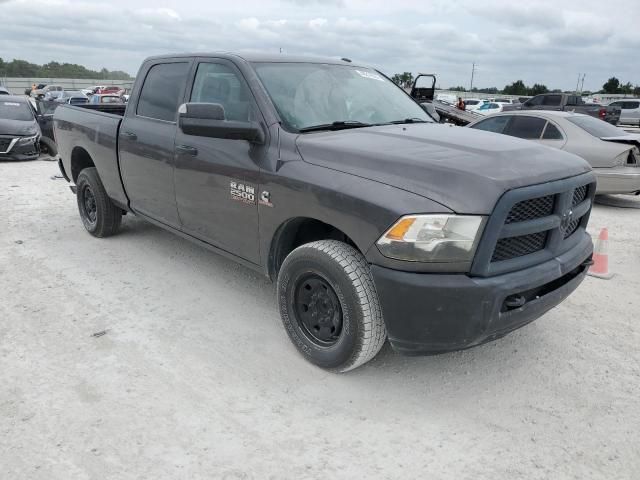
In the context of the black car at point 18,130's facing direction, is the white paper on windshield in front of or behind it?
in front

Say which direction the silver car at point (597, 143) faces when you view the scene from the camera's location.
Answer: facing away from the viewer and to the left of the viewer

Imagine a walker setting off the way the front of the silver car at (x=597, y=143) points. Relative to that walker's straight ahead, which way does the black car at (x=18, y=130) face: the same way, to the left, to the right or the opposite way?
the opposite way

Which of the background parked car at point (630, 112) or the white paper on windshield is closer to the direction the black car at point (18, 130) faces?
the white paper on windshield

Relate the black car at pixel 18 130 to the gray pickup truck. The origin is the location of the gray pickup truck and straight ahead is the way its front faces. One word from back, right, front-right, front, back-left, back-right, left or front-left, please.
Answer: back

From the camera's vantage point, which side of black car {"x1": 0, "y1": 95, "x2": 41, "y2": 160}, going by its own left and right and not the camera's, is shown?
front

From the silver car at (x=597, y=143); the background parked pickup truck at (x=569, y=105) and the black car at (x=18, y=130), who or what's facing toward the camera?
the black car

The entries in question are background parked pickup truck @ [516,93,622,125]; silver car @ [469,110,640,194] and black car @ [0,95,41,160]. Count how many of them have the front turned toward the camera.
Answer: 1

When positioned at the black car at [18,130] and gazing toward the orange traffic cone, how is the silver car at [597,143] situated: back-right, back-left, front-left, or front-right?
front-left

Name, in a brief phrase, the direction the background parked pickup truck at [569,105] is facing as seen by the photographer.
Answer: facing away from the viewer and to the left of the viewer

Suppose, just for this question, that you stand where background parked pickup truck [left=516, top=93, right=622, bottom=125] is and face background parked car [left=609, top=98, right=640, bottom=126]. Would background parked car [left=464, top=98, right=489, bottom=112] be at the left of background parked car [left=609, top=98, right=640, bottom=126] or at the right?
left

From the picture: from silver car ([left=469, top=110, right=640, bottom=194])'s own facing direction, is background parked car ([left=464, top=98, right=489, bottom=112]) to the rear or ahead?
ahead

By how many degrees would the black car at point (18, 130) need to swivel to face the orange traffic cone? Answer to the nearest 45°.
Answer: approximately 45° to its left
